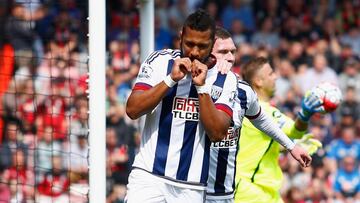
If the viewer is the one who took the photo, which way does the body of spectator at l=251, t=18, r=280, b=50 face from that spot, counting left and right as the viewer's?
facing the viewer

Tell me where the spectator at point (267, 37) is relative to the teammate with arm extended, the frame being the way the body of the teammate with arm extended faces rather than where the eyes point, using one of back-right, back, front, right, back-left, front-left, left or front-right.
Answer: back-left

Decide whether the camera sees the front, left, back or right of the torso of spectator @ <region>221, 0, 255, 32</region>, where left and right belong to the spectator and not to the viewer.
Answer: front

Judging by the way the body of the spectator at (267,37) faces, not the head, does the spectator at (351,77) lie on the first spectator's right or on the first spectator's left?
on the first spectator's left

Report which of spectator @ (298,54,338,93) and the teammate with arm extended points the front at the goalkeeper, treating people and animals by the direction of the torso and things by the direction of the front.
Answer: the spectator

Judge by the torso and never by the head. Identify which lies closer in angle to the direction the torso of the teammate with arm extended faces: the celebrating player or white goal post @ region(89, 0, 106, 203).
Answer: the celebrating player
